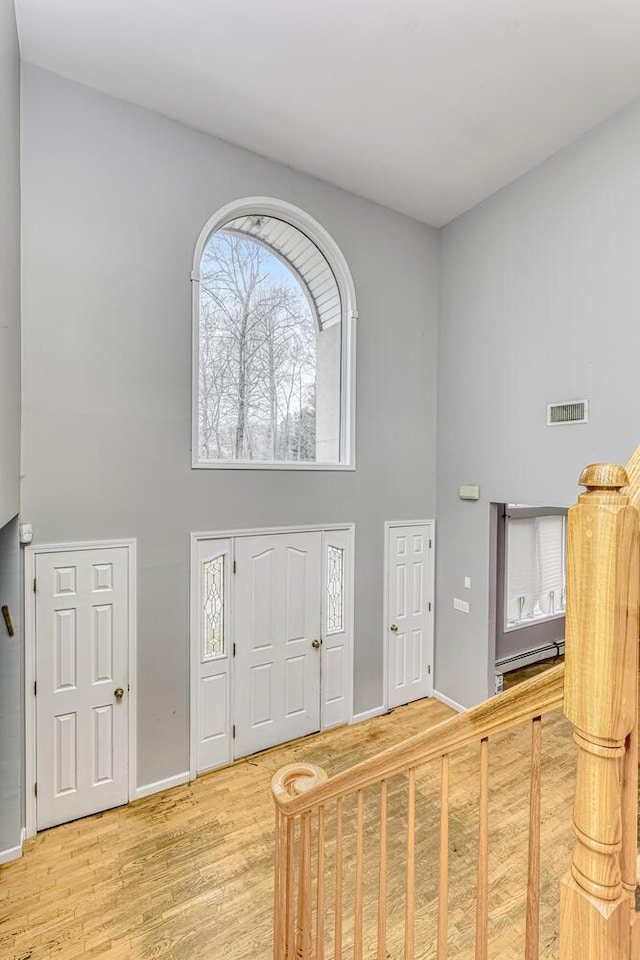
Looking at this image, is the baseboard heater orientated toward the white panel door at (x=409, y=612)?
no

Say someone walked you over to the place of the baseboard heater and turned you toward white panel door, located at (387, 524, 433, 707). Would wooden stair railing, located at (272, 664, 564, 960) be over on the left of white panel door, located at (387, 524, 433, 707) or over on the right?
left

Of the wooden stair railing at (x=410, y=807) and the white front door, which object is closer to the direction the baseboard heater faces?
the wooden stair railing

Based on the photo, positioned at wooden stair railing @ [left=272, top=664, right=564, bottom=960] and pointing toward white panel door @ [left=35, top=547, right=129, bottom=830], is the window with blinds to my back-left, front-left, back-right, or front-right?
front-right

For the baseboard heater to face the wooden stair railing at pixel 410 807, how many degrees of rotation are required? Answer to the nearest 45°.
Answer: approximately 45° to its right

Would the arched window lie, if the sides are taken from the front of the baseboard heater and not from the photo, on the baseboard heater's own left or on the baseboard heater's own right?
on the baseboard heater's own right

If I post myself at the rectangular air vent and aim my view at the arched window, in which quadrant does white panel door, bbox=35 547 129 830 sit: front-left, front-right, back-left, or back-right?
front-left

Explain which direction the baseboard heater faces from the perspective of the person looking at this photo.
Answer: facing the viewer and to the right of the viewer

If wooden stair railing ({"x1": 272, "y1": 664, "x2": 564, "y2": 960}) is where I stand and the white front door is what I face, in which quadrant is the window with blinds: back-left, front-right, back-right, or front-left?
front-right

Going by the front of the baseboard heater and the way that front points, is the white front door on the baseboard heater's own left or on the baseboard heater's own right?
on the baseboard heater's own right
